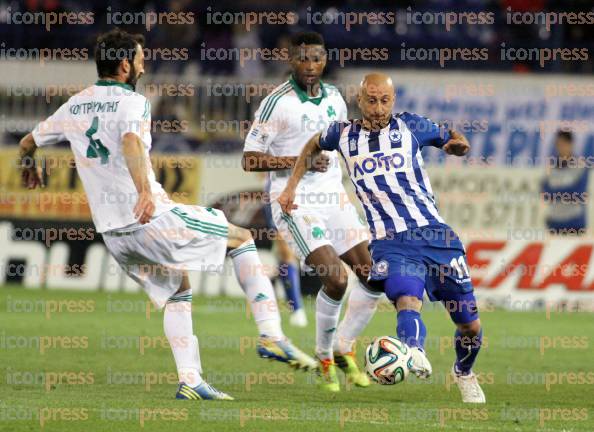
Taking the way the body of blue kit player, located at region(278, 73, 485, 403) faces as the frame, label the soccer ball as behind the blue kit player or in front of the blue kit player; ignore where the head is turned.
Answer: in front

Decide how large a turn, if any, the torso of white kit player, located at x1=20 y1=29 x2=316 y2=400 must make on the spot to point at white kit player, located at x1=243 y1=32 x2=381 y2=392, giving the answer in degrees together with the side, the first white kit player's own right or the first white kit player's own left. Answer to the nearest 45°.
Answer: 0° — they already face them

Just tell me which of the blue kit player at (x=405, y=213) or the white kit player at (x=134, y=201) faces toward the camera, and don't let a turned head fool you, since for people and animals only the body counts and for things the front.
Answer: the blue kit player

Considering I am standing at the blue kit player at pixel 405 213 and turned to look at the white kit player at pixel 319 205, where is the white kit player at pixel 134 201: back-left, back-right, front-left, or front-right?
front-left

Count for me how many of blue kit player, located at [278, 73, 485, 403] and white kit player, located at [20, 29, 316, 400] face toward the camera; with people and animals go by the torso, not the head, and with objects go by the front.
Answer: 1

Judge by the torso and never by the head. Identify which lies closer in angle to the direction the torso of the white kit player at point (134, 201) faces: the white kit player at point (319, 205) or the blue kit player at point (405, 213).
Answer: the white kit player

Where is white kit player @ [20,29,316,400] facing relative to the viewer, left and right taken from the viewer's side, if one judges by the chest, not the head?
facing away from the viewer and to the right of the viewer

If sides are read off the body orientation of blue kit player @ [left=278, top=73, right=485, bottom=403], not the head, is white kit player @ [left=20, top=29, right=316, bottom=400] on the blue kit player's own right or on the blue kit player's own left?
on the blue kit player's own right

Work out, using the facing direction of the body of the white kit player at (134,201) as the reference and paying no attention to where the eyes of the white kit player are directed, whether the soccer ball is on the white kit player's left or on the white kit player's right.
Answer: on the white kit player's right

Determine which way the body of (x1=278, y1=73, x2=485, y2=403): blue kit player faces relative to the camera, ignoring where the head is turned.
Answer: toward the camera

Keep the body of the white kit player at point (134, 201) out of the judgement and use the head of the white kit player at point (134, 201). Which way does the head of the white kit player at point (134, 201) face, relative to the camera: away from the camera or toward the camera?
away from the camera

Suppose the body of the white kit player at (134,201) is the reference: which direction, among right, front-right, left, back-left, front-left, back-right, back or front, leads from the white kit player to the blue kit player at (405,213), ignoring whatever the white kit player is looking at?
front-right

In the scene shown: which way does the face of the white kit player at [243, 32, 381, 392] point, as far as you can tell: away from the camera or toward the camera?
toward the camera

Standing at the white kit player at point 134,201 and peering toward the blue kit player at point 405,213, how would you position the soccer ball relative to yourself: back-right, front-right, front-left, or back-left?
front-right
